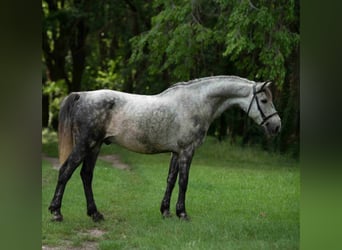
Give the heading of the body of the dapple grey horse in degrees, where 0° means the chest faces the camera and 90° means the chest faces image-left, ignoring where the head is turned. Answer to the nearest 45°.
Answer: approximately 270°
